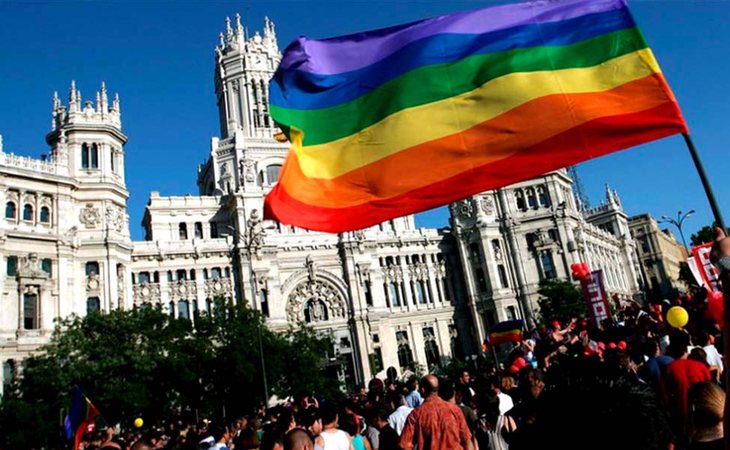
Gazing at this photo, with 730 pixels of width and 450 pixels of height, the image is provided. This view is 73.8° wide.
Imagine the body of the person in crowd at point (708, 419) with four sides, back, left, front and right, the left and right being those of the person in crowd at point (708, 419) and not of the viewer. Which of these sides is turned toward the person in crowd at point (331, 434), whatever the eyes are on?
left

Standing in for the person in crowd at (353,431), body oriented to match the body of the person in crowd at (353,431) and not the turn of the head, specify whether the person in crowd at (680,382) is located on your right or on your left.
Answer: on your right

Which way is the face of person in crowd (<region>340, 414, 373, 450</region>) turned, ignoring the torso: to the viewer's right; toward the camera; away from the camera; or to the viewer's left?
away from the camera

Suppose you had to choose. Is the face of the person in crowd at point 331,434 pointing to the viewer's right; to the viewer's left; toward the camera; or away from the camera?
away from the camera

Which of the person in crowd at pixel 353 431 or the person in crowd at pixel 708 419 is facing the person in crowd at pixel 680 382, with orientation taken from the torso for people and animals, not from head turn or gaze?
the person in crowd at pixel 708 419

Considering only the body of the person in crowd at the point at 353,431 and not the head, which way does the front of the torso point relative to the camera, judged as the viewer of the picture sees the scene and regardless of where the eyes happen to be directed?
away from the camera

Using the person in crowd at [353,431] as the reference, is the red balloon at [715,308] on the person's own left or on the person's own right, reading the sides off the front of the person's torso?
on the person's own right

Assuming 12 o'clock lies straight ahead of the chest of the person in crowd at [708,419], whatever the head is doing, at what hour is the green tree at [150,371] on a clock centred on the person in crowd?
The green tree is roughly at 10 o'clock from the person in crowd.

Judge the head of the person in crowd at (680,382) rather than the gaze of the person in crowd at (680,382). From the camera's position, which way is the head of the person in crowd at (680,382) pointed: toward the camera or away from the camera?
away from the camera

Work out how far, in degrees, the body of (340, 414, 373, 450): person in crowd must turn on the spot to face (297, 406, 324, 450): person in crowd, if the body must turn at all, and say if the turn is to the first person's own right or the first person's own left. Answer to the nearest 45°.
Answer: approximately 135° to the first person's own left

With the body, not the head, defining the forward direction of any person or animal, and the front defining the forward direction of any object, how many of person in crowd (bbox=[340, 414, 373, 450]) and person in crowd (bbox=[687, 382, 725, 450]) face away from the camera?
2

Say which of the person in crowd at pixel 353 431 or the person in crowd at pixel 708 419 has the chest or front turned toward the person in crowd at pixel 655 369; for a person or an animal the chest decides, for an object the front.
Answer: the person in crowd at pixel 708 419

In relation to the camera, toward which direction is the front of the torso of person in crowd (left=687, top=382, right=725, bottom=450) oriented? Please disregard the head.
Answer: away from the camera
